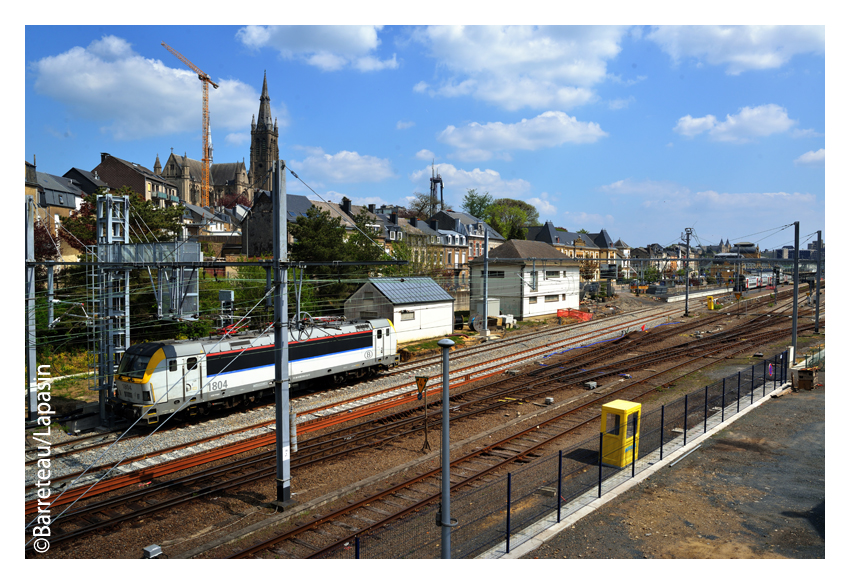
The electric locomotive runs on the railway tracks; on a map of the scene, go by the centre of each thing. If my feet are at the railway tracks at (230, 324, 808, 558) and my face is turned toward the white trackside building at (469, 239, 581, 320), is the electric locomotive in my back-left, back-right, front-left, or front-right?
front-left
